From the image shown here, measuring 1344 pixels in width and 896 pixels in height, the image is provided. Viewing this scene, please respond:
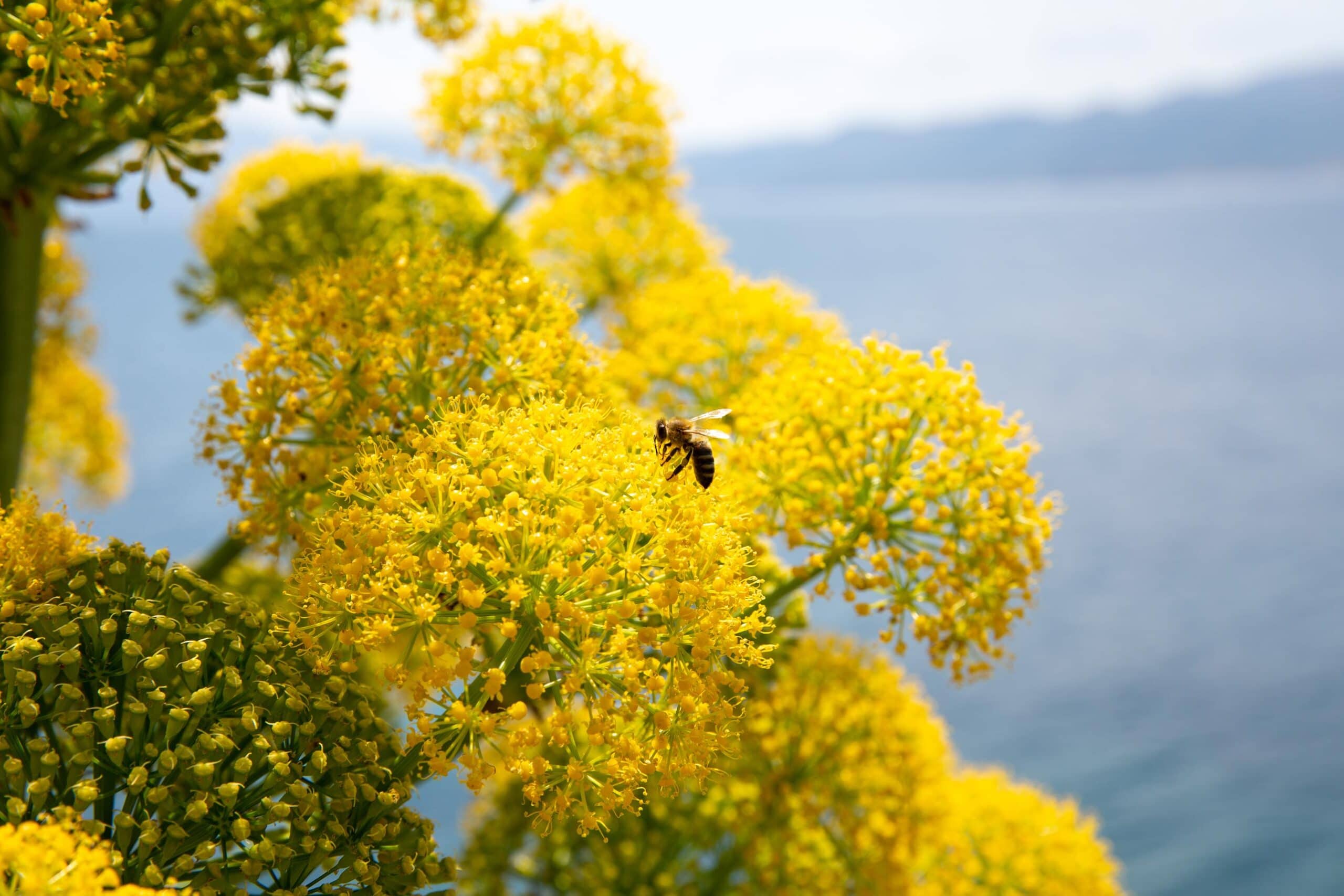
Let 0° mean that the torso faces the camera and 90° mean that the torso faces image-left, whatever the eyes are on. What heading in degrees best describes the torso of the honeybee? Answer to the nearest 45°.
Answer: approximately 90°
